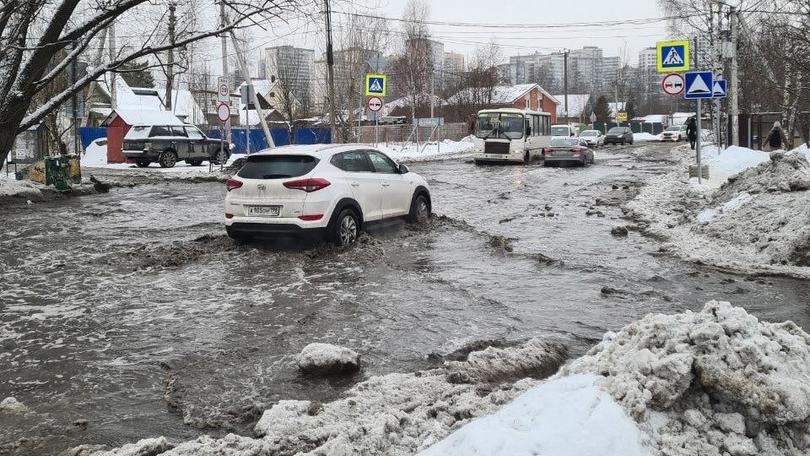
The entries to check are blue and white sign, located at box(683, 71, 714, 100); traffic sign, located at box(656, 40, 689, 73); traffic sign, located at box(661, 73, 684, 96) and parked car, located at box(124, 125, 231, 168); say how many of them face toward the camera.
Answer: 3

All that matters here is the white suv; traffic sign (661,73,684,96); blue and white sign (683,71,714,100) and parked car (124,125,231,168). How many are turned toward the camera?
2

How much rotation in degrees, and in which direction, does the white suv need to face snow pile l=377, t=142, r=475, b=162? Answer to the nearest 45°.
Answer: approximately 45° to its left

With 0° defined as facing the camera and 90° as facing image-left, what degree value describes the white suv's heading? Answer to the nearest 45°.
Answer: approximately 225°

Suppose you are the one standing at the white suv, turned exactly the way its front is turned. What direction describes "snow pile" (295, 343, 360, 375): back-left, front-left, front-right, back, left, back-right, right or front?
back-right

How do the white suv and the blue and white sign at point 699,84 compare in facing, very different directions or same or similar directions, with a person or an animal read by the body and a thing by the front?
very different directions

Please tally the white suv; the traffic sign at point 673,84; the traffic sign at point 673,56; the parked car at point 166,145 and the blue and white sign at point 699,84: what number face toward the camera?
3

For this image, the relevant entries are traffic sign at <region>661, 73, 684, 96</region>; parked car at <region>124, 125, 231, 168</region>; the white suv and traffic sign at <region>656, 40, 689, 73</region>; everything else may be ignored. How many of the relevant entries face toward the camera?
2

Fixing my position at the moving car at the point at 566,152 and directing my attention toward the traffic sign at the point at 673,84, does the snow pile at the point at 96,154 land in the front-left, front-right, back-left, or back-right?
back-right
